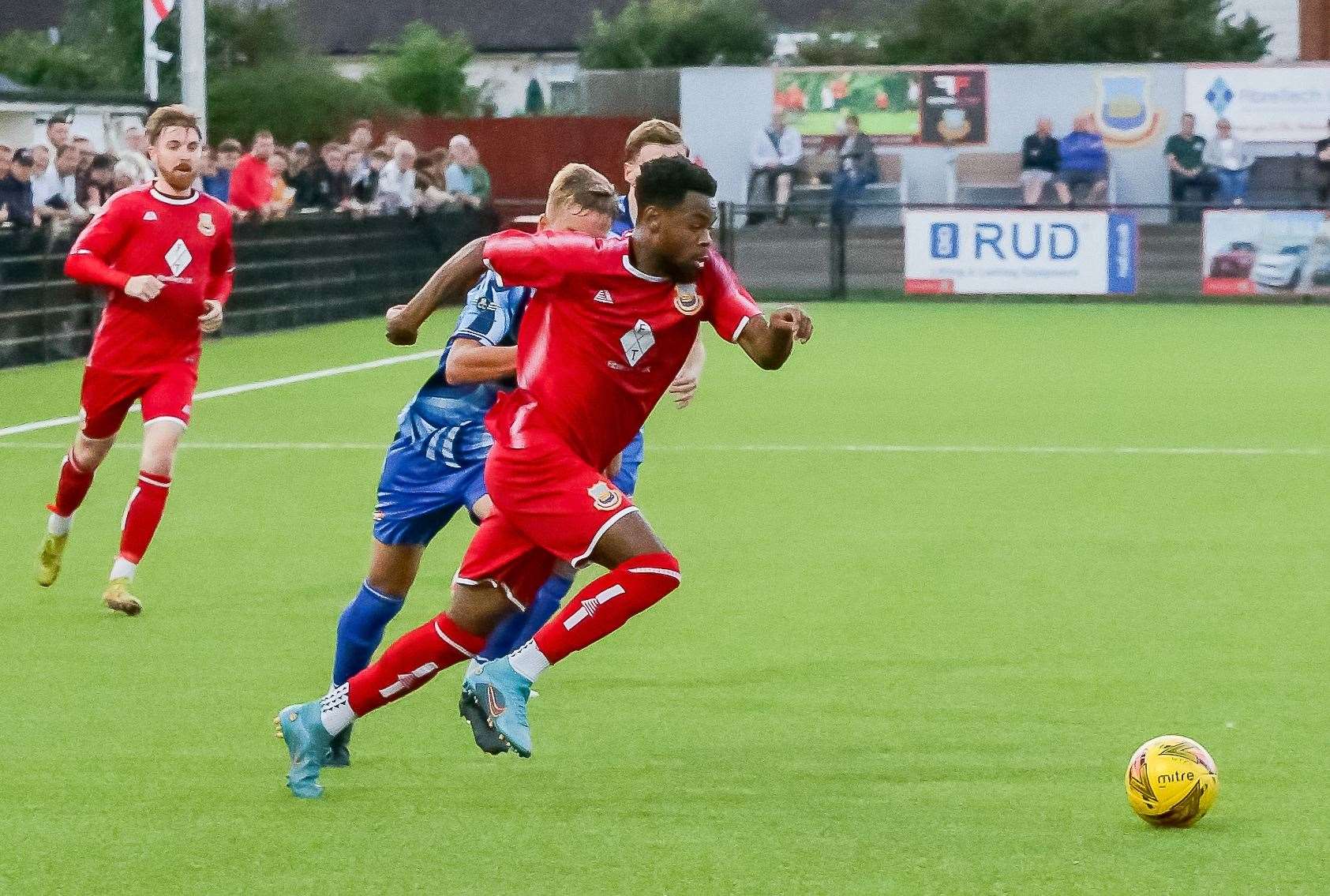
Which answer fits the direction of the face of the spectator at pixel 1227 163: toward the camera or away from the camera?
toward the camera

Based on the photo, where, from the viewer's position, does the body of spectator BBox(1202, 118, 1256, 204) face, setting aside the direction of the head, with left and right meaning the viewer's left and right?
facing the viewer

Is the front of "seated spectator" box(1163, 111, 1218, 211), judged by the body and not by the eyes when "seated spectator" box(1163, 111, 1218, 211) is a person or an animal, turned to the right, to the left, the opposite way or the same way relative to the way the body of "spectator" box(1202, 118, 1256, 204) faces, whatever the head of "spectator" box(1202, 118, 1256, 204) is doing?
the same way

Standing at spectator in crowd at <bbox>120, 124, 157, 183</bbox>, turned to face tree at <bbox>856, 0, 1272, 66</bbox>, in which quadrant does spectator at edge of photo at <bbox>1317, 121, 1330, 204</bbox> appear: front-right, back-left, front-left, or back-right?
front-right

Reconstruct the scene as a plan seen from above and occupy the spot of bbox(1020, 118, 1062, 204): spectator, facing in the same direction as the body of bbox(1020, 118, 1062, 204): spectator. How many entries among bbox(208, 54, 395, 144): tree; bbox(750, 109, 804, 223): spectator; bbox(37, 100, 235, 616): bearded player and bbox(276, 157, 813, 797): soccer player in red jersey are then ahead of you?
2

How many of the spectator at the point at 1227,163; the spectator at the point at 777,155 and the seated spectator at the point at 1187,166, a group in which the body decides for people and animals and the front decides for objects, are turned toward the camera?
3

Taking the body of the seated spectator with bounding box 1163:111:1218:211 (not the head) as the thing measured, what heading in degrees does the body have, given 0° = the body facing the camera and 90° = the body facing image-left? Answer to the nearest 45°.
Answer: approximately 0°

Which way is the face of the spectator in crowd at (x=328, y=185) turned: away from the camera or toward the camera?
toward the camera

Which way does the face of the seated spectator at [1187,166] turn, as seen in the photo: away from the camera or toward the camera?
toward the camera

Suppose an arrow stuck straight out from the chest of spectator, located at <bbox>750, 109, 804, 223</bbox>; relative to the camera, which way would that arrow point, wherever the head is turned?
toward the camera

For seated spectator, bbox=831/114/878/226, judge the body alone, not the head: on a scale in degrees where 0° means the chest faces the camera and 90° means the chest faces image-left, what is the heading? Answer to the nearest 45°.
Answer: approximately 45°

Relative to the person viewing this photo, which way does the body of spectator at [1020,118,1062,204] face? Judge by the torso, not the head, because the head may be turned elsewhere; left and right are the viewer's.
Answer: facing the viewer
